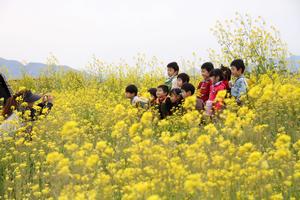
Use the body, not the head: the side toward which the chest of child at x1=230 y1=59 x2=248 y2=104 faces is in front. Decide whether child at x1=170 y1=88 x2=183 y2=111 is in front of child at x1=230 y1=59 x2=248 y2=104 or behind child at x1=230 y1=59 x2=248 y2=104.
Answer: in front

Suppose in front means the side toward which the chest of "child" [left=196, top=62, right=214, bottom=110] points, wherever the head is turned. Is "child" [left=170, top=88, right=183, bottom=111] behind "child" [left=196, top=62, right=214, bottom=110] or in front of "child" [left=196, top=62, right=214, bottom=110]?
in front

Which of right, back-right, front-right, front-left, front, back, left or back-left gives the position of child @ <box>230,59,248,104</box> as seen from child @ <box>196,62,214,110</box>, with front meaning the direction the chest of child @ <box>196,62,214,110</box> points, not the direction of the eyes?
back-left

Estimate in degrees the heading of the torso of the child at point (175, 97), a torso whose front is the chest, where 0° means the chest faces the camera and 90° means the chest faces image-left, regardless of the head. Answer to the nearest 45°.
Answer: approximately 45°
